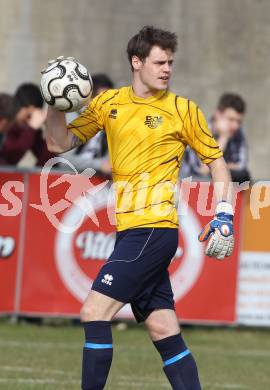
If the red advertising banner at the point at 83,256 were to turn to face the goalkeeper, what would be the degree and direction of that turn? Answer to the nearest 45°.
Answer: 0° — it already faces them

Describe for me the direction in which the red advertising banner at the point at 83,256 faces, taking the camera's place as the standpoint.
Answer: facing the viewer

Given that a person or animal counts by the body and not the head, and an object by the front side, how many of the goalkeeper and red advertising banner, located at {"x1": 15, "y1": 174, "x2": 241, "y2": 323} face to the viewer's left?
0
